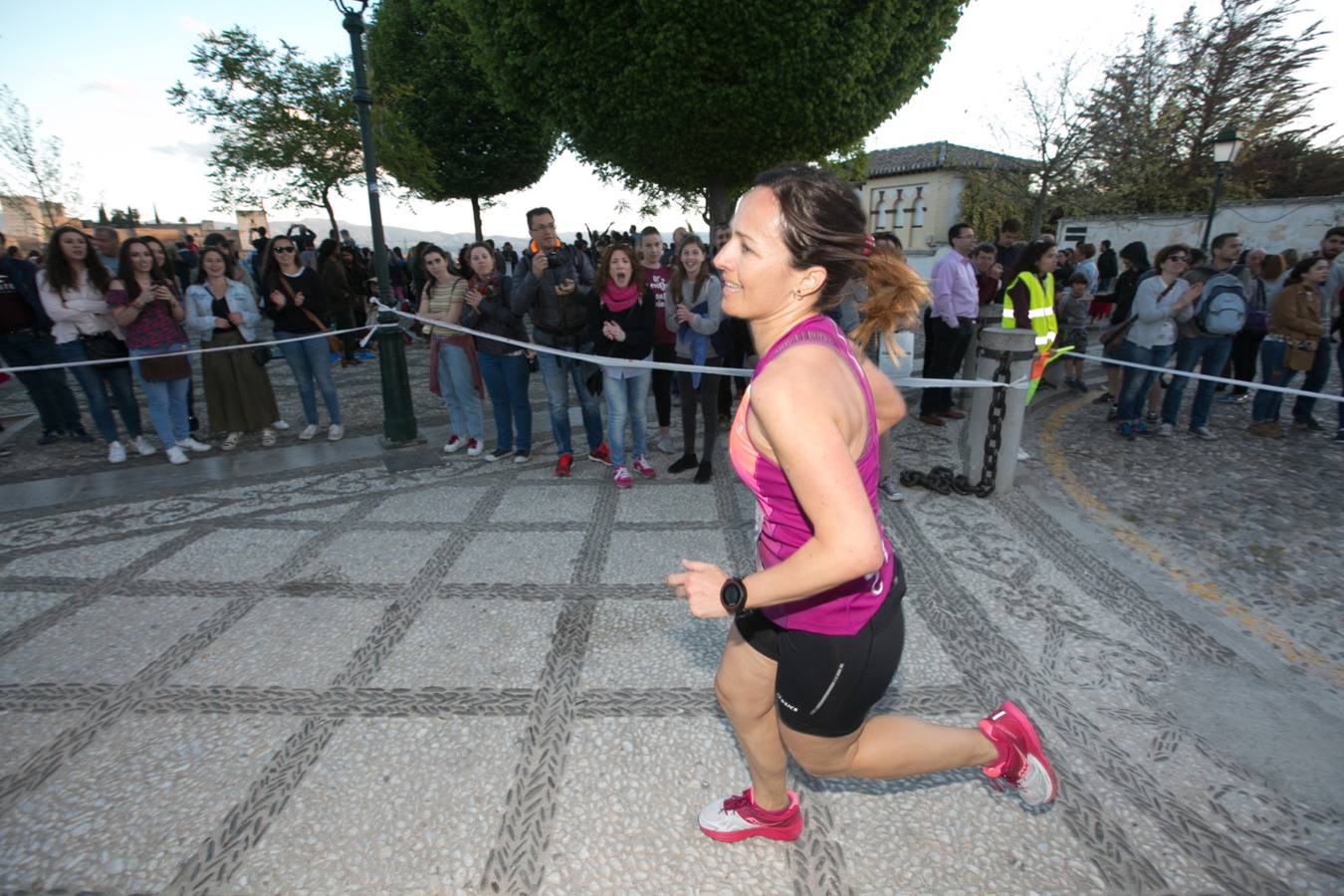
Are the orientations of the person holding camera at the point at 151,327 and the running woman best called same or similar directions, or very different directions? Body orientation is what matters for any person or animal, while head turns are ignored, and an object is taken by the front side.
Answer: very different directions

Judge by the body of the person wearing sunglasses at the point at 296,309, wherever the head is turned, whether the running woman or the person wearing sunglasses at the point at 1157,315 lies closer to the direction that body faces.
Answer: the running woman

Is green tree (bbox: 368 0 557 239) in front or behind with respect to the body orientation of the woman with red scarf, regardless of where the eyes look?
behind

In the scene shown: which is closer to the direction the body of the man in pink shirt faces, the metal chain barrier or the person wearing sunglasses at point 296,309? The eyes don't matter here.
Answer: the metal chain barrier

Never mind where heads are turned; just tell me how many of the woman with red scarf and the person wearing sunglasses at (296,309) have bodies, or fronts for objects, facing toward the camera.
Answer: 2
